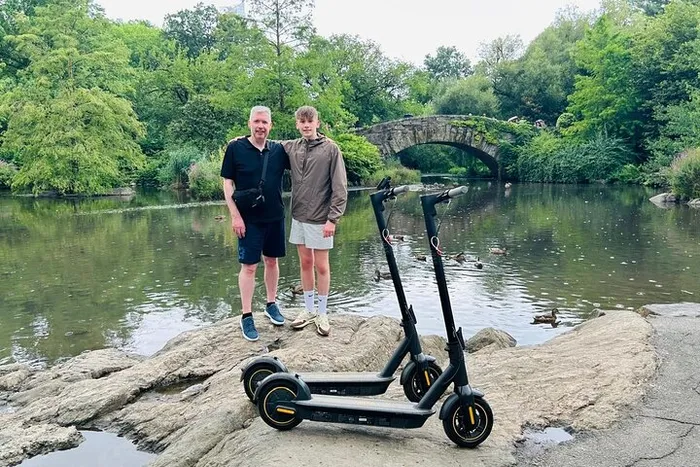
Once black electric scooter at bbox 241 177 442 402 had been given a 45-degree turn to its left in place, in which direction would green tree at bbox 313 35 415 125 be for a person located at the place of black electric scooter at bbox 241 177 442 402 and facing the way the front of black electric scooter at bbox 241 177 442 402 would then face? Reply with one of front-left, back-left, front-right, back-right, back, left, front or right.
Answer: front-left

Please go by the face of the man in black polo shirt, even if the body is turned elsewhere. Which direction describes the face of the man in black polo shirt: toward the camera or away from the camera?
toward the camera

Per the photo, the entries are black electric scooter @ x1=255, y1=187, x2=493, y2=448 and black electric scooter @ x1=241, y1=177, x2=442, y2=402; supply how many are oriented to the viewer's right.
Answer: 2

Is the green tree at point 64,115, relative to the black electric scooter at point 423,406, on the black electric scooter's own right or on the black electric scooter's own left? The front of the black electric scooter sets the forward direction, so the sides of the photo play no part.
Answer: on the black electric scooter's own left

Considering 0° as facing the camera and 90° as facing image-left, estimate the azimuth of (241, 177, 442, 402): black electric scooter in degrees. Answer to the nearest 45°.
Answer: approximately 270°

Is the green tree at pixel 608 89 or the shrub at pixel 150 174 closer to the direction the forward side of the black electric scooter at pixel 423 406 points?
the green tree

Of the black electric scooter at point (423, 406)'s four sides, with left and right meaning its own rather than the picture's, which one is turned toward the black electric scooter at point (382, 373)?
left

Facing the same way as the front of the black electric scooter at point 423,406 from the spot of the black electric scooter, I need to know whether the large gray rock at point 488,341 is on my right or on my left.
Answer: on my left

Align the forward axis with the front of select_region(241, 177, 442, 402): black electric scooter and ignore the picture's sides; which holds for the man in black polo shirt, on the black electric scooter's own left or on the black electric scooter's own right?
on the black electric scooter's own left

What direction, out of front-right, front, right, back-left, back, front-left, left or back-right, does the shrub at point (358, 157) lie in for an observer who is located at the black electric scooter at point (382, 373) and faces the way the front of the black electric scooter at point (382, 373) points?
left

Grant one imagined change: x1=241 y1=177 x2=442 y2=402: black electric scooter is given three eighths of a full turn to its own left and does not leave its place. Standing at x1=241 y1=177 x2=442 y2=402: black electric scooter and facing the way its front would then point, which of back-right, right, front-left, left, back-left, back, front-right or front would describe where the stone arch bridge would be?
front-right

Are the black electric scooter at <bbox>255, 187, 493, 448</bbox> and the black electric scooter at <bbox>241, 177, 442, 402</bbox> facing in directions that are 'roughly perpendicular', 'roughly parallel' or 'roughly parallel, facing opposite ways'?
roughly parallel

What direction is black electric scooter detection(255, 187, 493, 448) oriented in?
to the viewer's right
